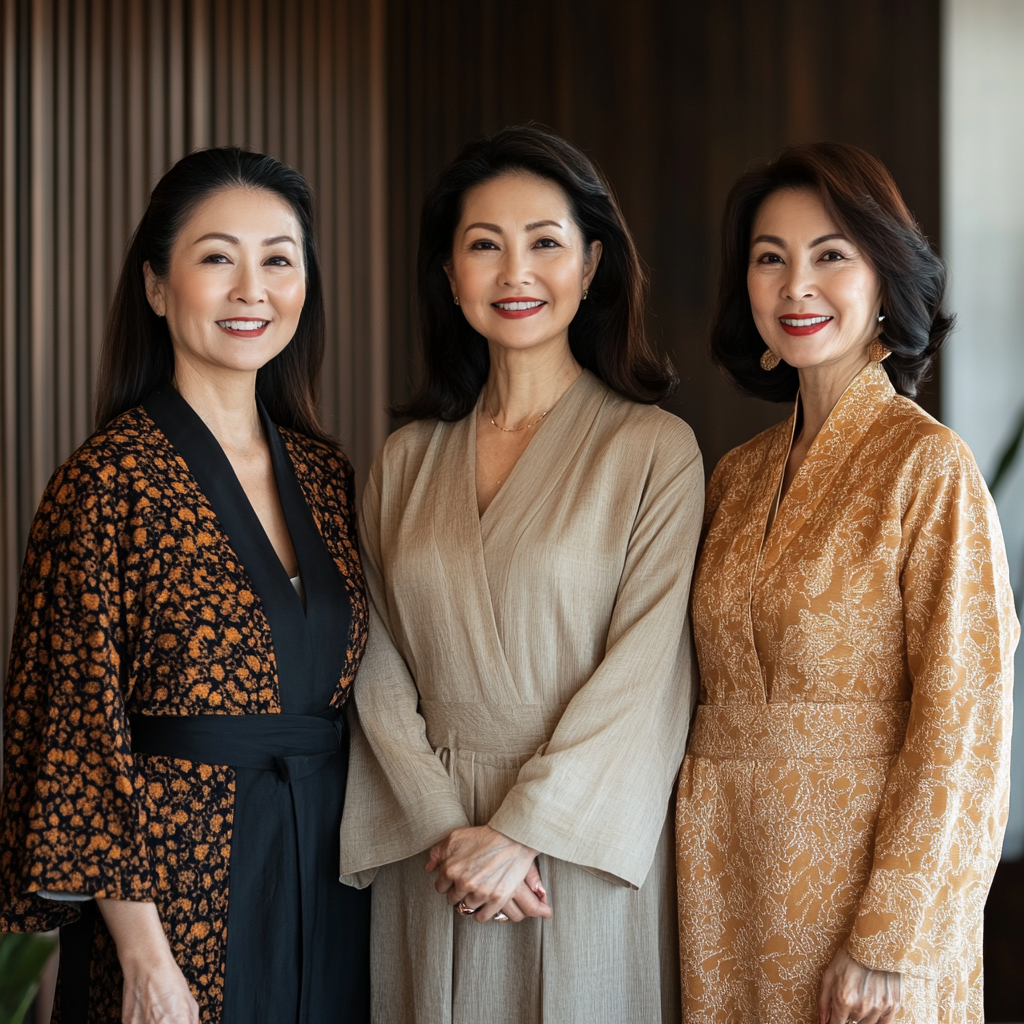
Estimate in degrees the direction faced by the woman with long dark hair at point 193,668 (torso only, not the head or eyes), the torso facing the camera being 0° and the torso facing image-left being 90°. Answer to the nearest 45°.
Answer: approximately 315°

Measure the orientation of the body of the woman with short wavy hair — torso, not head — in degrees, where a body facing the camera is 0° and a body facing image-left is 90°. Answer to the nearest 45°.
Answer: approximately 45°

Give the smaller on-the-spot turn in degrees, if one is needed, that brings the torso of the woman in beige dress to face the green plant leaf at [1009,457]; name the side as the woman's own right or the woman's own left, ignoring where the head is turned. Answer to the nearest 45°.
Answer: approximately 135° to the woman's own left

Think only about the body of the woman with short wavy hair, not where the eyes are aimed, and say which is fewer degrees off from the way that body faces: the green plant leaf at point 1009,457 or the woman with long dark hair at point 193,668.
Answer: the woman with long dark hair

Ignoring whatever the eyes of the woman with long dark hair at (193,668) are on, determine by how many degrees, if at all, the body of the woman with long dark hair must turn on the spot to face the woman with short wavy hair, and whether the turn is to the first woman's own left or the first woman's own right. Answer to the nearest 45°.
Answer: approximately 45° to the first woman's own left

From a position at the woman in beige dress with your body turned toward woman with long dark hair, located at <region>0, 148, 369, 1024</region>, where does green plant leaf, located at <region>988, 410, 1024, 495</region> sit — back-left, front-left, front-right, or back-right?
back-right
